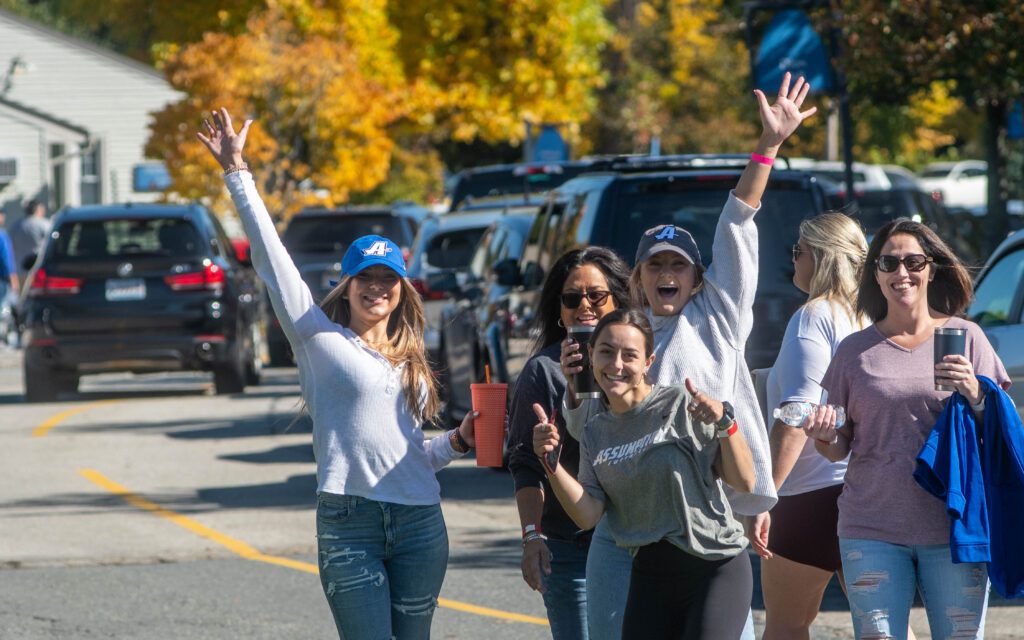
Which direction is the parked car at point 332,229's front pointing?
away from the camera

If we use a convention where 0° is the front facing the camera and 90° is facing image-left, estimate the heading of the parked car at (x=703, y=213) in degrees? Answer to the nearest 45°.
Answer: approximately 135°

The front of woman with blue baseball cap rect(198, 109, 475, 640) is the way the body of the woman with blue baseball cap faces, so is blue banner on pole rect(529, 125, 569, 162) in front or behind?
behind

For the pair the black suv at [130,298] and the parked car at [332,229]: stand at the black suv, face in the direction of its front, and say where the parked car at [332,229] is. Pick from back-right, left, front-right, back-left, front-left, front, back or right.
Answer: front-right

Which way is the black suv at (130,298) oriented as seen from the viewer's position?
away from the camera
